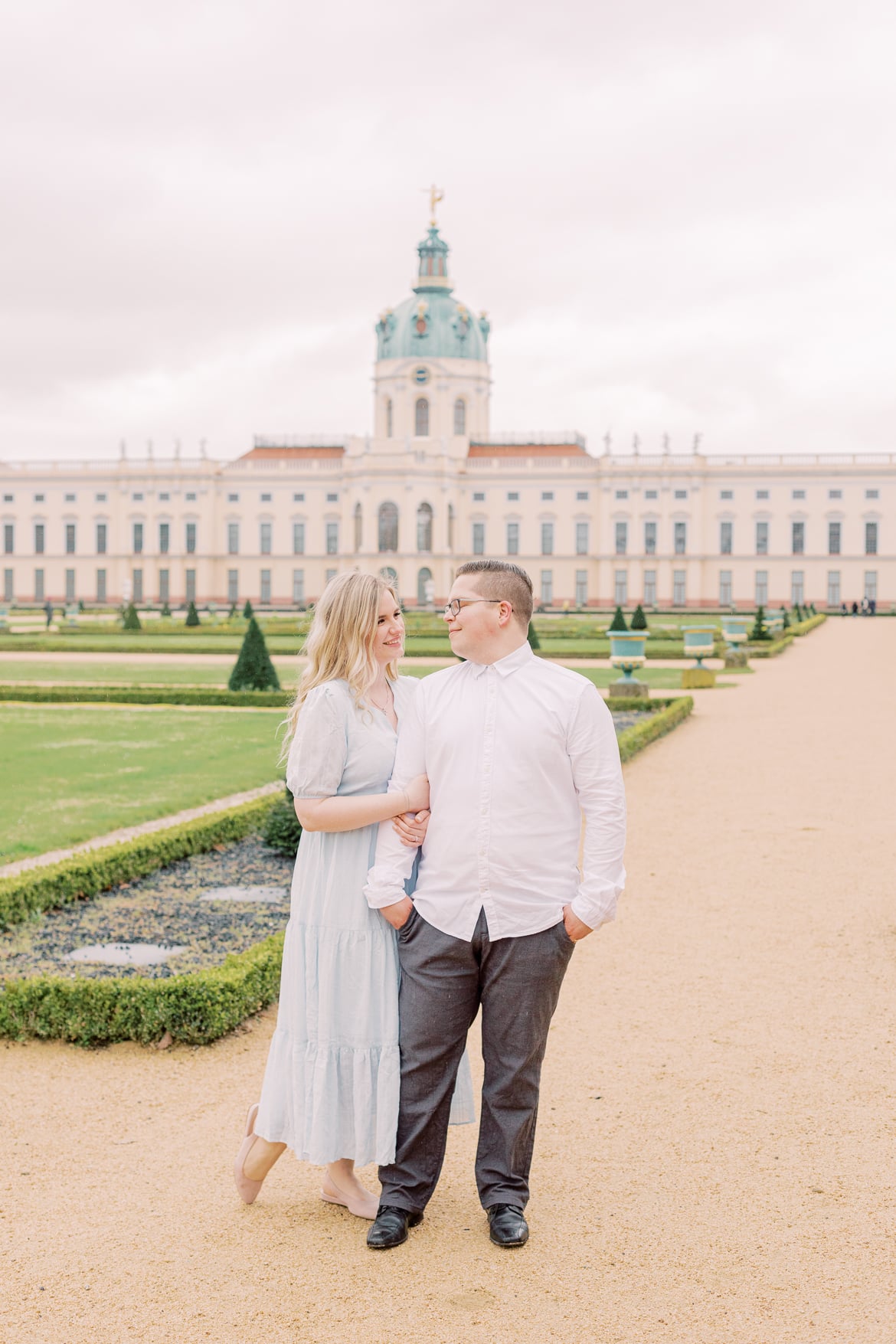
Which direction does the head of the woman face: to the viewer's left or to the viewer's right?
to the viewer's right

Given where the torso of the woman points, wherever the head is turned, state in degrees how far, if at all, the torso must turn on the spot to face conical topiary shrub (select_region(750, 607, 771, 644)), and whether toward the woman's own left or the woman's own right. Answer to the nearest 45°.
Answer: approximately 135° to the woman's own left

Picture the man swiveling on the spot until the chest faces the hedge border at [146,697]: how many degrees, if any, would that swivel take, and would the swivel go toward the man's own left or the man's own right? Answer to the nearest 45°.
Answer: approximately 180°

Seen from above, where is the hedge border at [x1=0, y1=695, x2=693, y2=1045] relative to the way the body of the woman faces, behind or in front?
behind

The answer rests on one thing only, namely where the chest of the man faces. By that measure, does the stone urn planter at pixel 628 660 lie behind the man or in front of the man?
behind

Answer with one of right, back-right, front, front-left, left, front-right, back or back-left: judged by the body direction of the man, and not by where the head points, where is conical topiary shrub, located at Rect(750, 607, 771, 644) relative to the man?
back

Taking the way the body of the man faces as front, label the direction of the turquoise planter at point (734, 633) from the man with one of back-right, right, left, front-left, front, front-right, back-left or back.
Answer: back

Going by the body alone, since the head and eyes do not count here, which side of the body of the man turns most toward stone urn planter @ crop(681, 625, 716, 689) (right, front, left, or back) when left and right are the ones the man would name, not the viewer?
back

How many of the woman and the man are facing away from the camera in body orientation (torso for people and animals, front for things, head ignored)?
0

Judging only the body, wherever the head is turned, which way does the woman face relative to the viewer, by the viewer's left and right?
facing the viewer and to the right of the viewer

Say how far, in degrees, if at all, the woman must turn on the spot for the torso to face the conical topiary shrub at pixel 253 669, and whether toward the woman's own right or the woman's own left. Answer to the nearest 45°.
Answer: approximately 135° to the woman's own left

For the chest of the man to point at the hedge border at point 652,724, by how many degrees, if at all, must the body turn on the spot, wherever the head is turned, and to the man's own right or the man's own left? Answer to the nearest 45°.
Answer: approximately 180°

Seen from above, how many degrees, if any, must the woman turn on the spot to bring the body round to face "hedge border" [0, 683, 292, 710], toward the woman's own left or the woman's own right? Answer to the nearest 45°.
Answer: approximately 135° to the woman's own left

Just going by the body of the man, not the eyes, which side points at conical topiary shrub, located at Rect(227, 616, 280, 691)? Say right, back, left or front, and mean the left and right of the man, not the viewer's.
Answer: back
